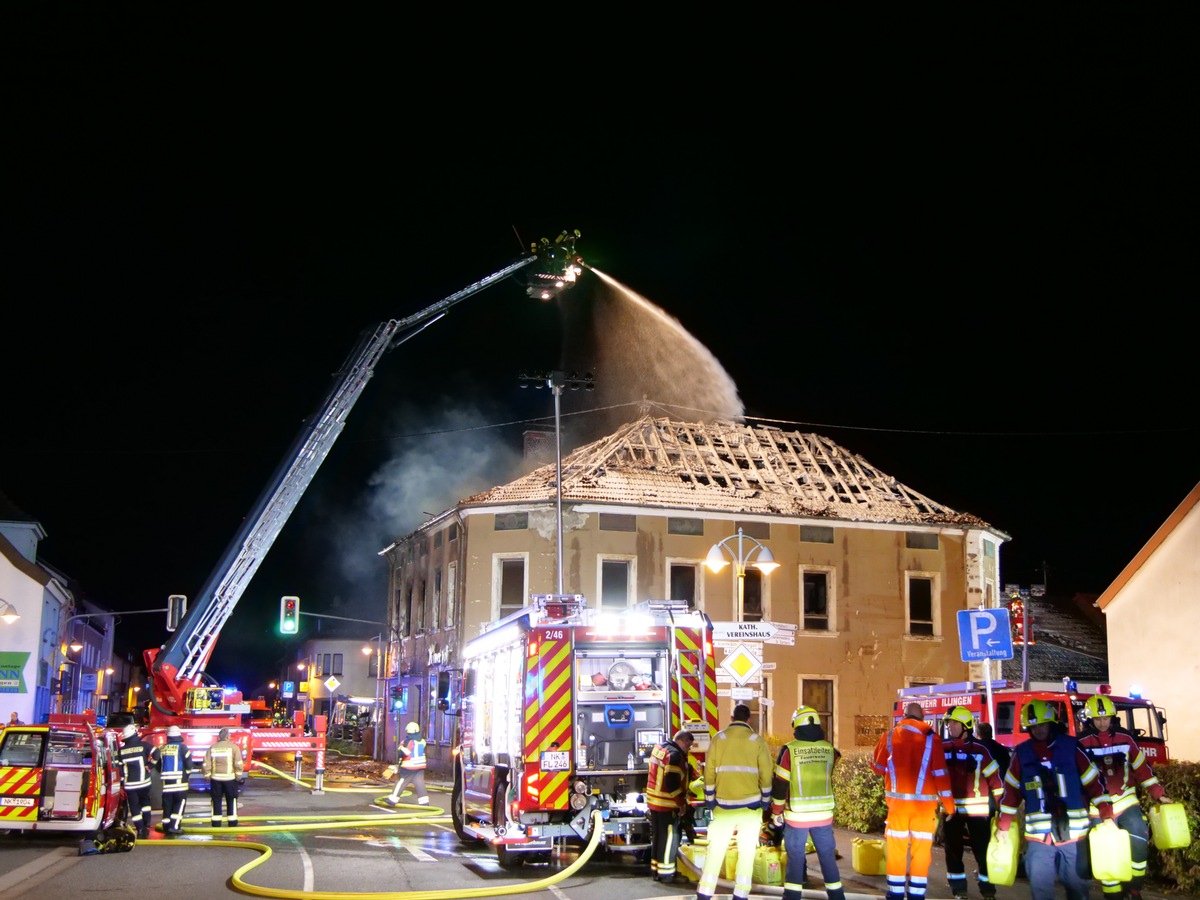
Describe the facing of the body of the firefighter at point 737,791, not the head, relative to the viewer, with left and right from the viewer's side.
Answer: facing away from the viewer

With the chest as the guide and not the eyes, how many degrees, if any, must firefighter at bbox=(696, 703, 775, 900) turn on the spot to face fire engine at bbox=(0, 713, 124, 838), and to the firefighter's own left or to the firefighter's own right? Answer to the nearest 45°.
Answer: approximately 45° to the firefighter's own left

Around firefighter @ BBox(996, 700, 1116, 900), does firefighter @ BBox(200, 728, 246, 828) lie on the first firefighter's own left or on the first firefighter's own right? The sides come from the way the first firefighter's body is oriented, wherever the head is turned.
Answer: on the first firefighter's own right

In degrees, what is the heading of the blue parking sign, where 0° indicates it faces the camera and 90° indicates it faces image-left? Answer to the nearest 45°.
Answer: approximately 0°

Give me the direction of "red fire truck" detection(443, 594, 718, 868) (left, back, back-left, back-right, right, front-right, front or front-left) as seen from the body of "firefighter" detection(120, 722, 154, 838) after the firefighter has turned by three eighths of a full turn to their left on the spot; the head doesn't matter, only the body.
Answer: left

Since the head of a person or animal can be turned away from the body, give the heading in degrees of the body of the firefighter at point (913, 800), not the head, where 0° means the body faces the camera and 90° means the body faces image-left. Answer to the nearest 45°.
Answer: approximately 180°

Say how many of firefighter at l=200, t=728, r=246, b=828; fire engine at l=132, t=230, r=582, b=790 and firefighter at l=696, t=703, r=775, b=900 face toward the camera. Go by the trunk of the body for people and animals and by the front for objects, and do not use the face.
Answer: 0

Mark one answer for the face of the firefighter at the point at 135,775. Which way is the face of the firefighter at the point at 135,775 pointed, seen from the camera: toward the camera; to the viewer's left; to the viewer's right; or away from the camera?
away from the camera

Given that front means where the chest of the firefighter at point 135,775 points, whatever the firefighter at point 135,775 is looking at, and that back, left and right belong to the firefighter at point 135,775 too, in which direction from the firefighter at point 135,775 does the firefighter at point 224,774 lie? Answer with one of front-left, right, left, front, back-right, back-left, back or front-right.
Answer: front-right

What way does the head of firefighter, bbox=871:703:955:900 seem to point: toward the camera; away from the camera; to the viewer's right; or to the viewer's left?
away from the camera

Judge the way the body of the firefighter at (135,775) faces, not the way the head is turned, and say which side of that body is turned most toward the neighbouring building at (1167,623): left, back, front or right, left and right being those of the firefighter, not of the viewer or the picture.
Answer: right

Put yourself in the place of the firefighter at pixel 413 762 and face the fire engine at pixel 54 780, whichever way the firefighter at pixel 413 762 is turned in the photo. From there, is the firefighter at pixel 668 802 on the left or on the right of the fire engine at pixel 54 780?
left

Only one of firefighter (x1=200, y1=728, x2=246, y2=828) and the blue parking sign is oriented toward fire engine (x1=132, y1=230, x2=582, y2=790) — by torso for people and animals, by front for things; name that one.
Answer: the firefighter
